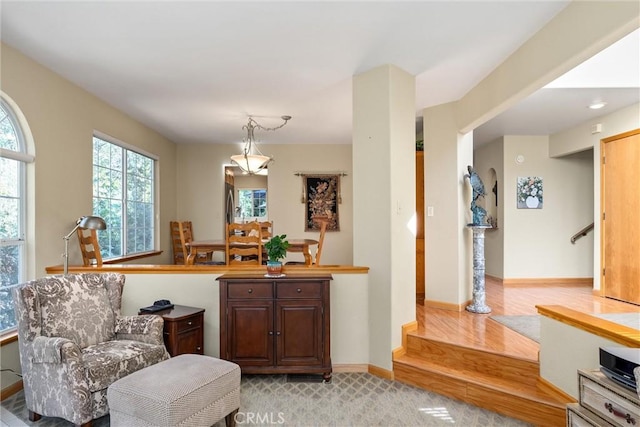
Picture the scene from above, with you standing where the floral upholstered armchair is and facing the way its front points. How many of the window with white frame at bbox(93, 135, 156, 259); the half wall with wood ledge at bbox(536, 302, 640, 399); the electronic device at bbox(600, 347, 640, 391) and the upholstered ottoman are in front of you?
3

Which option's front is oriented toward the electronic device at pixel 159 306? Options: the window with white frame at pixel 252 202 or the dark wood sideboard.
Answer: the window with white frame

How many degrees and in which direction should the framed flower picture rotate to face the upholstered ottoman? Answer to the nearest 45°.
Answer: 0° — it already faces it

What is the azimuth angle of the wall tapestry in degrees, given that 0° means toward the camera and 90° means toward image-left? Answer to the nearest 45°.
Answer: approximately 0°

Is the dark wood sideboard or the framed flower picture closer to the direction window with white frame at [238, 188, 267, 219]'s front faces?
the dark wood sideboard

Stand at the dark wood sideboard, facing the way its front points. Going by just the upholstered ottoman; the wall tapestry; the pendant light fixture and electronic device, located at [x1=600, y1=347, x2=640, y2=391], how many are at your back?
2

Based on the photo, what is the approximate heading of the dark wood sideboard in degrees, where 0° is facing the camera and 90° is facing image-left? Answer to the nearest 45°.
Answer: approximately 0°

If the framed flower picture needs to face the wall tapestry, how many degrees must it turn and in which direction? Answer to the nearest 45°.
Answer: approximately 90° to its right

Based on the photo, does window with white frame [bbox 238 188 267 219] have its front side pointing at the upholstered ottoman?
yes
